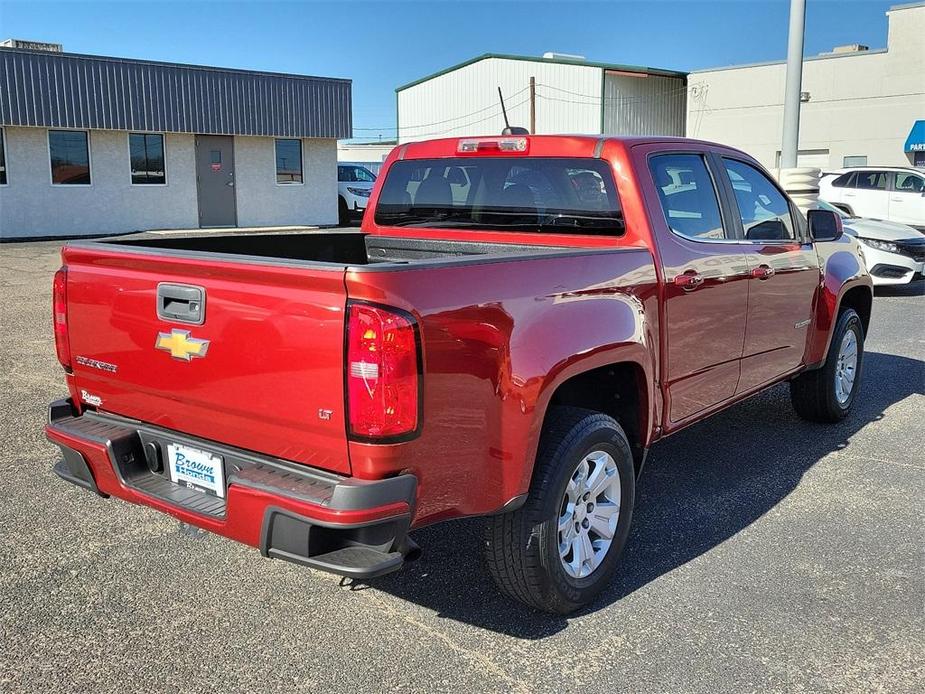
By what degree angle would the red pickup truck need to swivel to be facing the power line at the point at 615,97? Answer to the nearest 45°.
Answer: approximately 45° to its left

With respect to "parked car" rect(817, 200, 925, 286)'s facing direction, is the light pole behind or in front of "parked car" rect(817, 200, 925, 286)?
behind

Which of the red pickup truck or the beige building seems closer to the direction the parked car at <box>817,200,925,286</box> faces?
the red pickup truck

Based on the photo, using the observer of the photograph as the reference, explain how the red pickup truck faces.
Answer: facing away from the viewer and to the right of the viewer

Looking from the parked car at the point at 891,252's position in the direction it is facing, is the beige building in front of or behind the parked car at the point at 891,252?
behind

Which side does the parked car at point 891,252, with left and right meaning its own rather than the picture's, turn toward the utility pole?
back

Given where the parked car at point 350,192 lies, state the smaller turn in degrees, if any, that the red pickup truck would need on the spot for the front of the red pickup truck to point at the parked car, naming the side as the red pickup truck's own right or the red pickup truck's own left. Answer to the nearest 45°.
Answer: approximately 45° to the red pickup truck's own left

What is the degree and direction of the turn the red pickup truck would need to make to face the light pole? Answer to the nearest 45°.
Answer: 0° — it already faces it

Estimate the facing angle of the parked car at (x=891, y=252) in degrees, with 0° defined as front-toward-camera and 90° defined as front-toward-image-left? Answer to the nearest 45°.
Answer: approximately 315°
